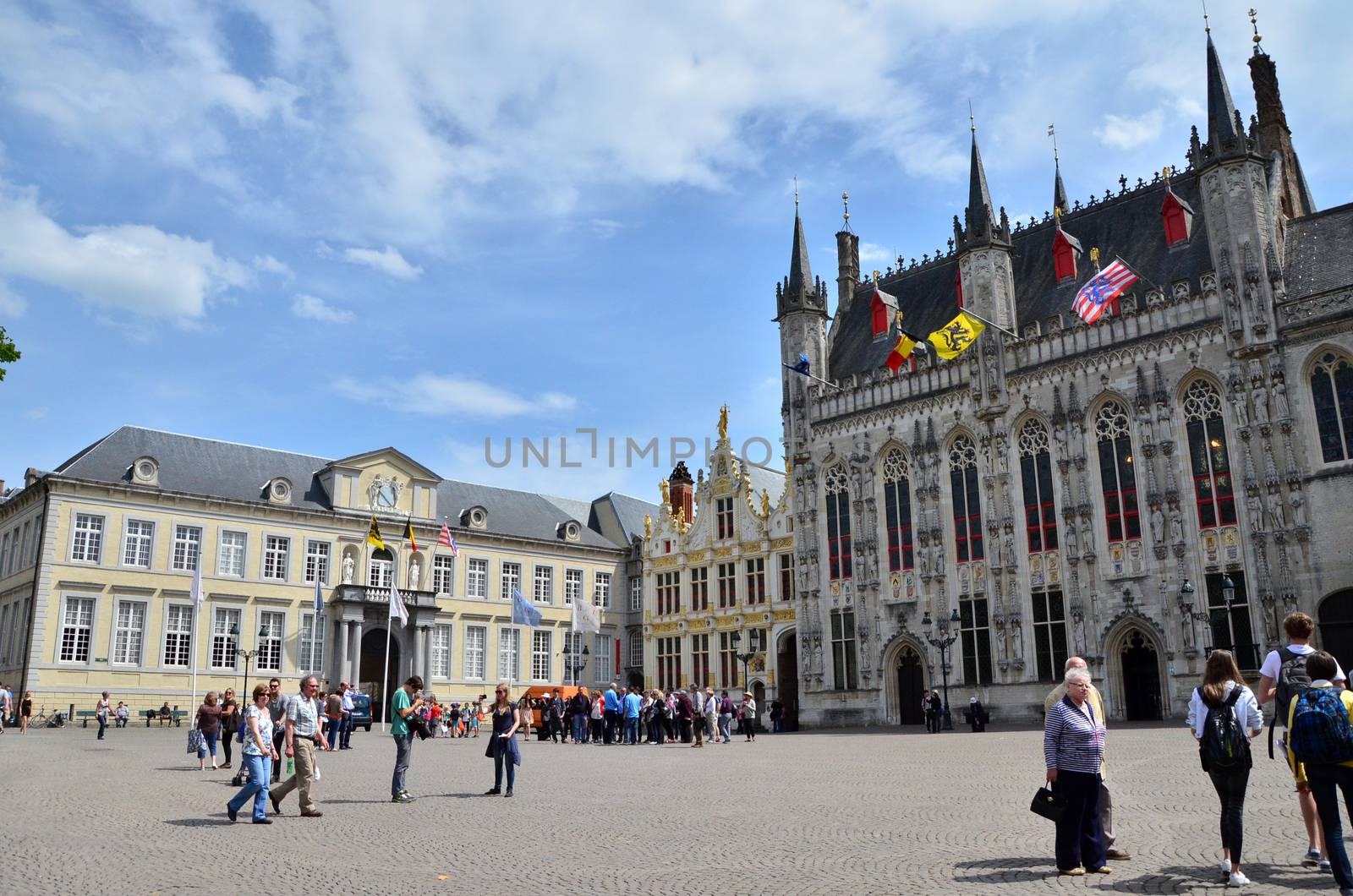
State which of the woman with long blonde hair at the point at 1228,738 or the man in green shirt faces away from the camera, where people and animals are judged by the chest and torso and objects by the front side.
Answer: the woman with long blonde hair

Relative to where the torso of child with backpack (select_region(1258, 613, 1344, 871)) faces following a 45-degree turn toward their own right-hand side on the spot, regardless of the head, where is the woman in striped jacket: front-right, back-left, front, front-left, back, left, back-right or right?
back

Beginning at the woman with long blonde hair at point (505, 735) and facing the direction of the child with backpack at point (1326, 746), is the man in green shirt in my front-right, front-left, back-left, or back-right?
back-right

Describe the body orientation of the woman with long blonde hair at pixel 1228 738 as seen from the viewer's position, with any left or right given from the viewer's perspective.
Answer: facing away from the viewer

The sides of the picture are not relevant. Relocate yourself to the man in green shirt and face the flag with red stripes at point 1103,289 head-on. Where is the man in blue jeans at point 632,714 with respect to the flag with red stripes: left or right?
left

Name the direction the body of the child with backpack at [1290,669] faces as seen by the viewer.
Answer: away from the camera

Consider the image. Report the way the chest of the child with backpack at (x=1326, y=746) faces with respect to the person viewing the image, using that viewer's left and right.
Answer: facing away from the viewer
